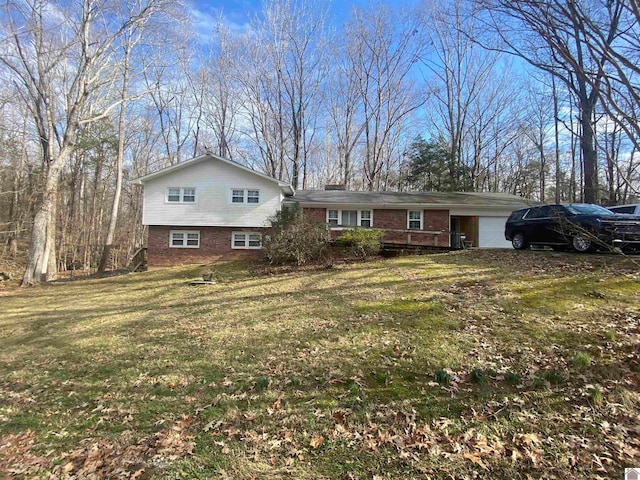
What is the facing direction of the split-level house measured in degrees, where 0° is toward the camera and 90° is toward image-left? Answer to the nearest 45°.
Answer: approximately 0°

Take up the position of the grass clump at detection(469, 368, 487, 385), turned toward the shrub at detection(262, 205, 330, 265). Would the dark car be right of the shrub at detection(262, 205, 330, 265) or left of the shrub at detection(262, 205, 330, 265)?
right

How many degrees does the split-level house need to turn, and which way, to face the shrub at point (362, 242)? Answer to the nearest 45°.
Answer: approximately 45° to its left

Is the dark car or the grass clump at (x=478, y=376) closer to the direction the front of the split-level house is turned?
the grass clump

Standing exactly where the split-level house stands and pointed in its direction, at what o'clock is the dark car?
The dark car is roughly at 10 o'clock from the split-level house.
